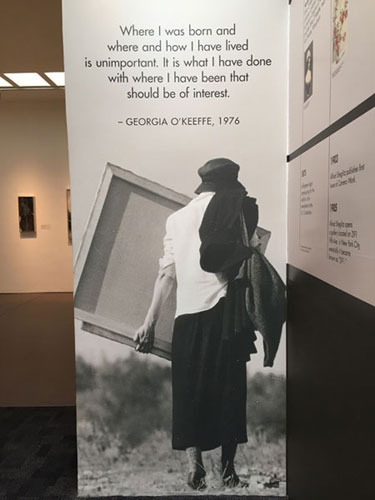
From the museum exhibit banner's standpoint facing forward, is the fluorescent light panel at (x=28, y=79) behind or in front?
behind

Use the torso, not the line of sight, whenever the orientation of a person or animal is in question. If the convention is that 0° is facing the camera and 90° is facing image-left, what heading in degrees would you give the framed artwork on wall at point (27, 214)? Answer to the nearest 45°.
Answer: approximately 0°

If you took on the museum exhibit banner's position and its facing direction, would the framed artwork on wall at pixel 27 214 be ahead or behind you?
behind

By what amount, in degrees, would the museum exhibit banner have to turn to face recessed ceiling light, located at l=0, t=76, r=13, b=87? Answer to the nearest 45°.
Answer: approximately 135° to its right

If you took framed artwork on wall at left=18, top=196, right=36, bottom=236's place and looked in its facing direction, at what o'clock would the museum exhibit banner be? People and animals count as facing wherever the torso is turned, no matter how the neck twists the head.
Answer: The museum exhibit banner is roughly at 12 o'clock from the framed artwork on wall.

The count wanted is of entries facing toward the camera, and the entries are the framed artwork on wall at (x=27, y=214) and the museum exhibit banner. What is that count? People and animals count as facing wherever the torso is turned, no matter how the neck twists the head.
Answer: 2

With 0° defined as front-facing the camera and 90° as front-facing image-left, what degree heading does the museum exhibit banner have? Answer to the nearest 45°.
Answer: approximately 0°
